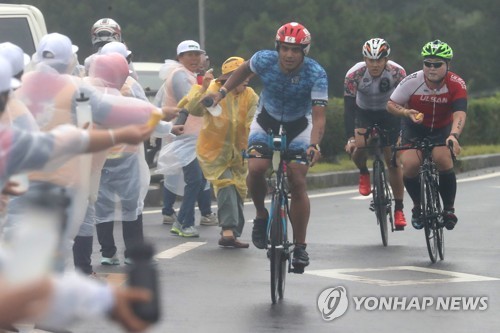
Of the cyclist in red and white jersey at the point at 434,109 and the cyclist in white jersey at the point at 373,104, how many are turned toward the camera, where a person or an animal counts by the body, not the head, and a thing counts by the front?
2

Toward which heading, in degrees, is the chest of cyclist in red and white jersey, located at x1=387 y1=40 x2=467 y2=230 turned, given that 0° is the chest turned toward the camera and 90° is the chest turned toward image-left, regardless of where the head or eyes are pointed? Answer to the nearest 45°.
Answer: approximately 0°

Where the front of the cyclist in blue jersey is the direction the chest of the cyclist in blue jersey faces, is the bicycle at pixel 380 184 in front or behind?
behind

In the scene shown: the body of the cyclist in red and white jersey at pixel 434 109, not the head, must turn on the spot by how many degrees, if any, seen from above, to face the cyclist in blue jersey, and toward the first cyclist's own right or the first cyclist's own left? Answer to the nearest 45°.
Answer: approximately 45° to the first cyclist's own right
